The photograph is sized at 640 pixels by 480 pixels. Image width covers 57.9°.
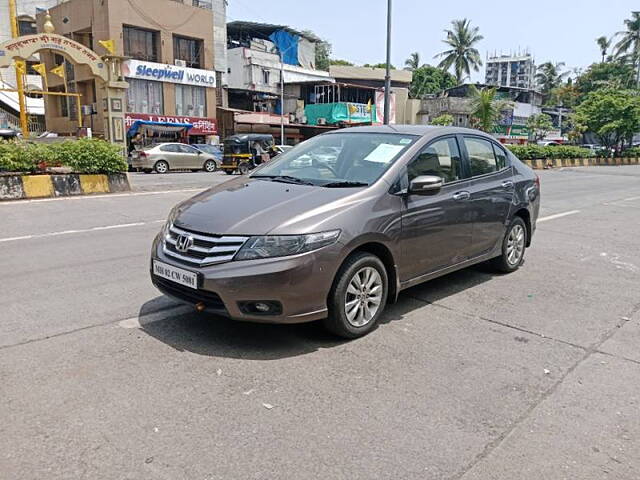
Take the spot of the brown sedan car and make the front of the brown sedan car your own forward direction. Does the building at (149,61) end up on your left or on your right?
on your right

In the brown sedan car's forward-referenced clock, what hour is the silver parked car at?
The silver parked car is roughly at 4 o'clock from the brown sedan car.

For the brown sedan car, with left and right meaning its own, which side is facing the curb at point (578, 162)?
back

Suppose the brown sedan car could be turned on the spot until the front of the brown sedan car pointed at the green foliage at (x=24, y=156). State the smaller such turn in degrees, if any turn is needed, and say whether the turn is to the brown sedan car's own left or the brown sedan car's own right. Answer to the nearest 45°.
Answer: approximately 90° to the brown sedan car's own right

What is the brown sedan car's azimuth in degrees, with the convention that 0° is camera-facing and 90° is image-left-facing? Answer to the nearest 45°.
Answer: approximately 45°

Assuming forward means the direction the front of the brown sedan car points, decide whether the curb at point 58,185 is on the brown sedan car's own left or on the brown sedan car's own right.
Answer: on the brown sedan car's own right

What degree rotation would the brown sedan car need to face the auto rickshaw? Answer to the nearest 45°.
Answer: approximately 135° to its right

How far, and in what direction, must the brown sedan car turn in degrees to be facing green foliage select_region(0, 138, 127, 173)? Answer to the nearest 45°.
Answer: approximately 90° to its right

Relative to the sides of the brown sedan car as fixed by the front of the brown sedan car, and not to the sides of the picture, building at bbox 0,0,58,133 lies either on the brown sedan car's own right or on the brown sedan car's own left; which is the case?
on the brown sedan car's own right

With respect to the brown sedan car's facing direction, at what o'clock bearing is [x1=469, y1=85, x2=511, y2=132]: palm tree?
The palm tree is roughly at 5 o'clock from the brown sedan car.
